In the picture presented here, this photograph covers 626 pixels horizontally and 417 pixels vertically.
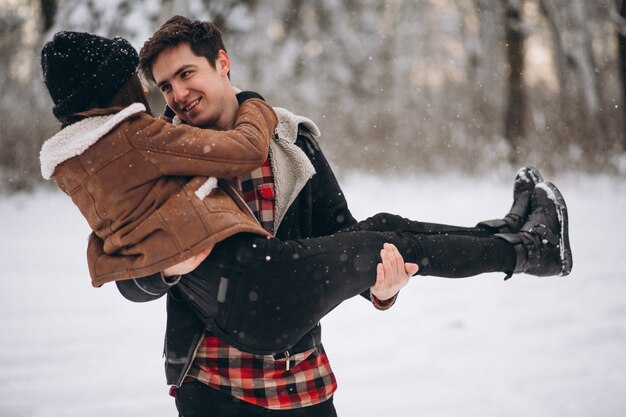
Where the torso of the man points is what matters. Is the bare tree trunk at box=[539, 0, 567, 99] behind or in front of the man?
behind

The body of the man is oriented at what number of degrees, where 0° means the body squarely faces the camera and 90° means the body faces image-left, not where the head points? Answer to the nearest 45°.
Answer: approximately 0°

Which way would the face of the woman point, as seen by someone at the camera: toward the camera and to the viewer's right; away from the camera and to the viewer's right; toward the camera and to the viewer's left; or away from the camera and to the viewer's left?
away from the camera and to the viewer's right

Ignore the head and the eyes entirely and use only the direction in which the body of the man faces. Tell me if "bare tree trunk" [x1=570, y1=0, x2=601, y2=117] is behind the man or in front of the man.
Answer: behind

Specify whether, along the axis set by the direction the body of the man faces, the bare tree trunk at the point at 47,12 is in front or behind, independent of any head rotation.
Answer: behind
